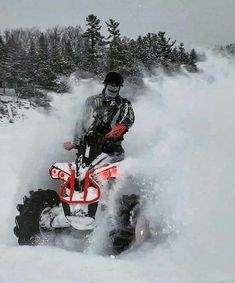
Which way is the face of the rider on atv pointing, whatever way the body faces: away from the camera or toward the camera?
toward the camera

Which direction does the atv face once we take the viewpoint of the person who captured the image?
facing the viewer

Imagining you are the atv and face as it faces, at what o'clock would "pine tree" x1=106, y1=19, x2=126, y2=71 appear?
The pine tree is roughly at 6 o'clock from the atv.

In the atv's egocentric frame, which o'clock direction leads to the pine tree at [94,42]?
The pine tree is roughly at 6 o'clock from the atv.
